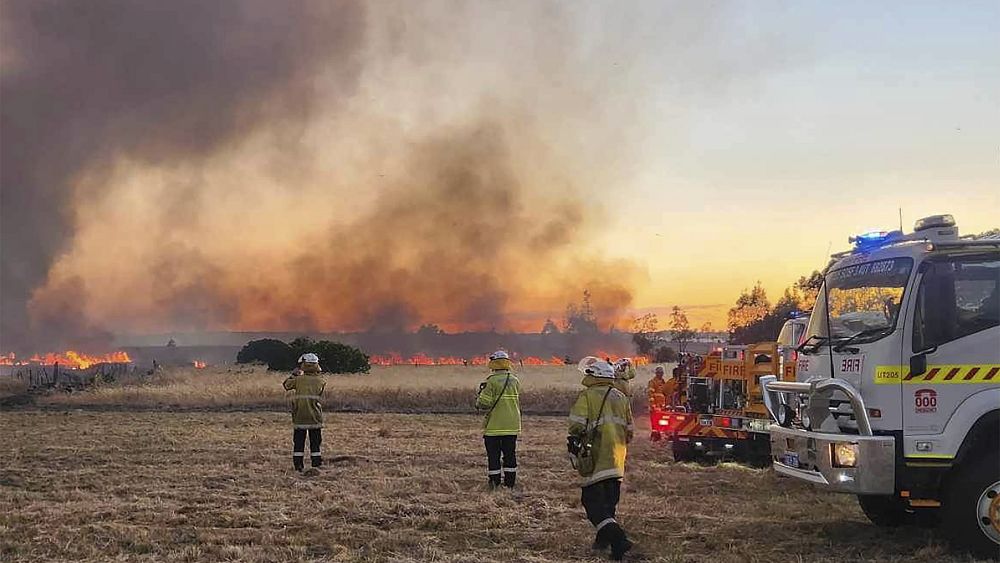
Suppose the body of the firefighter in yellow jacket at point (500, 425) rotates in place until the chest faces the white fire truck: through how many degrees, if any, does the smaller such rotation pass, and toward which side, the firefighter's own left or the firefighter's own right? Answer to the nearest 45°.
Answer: approximately 135° to the firefighter's own right

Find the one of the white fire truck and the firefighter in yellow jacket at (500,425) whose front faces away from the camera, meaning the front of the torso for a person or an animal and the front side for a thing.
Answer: the firefighter in yellow jacket

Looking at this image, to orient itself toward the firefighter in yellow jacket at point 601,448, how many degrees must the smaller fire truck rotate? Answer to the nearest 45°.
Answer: approximately 180°

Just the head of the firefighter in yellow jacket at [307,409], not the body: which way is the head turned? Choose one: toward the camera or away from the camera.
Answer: away from the camera

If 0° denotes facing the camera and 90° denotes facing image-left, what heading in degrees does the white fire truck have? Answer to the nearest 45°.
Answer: approximately 45°

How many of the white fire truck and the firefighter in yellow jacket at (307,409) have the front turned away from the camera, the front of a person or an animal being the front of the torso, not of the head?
1

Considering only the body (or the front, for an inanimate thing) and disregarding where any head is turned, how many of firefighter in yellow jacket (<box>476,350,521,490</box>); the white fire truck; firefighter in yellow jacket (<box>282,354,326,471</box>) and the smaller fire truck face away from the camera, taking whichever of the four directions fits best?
3

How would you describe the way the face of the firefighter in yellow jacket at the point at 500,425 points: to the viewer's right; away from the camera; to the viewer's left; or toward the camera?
away from the camera

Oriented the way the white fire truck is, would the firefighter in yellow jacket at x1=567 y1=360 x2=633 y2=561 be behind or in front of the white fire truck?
in front

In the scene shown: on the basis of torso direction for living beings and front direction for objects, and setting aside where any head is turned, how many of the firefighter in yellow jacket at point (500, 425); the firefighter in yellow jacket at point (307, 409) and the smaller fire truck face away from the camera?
3

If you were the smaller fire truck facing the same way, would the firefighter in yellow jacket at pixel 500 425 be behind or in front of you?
behind

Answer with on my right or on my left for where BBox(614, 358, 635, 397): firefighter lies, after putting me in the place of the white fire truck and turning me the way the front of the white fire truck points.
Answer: on my right

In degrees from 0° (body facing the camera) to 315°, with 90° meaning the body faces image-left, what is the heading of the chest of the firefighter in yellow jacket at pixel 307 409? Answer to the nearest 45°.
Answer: approximately 180°

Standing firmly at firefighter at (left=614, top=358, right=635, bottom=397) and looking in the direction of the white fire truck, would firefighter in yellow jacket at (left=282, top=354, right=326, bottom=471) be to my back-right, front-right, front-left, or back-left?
back-right

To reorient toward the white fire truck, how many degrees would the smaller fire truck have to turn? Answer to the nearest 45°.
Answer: approximately 180°

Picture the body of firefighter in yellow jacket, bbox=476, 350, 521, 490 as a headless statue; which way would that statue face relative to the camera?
away from the camera

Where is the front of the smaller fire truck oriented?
away from the camera
